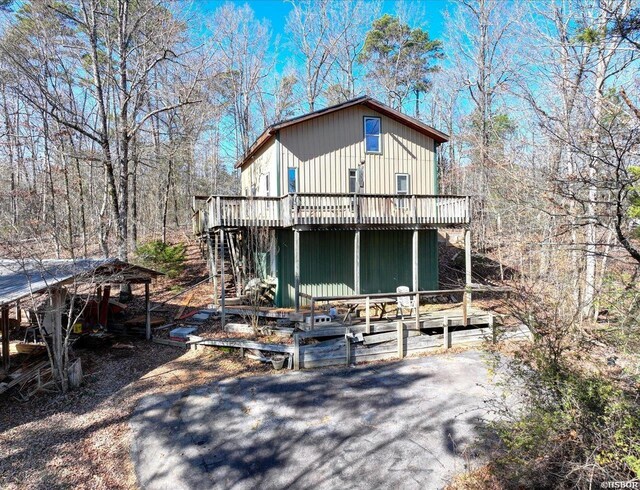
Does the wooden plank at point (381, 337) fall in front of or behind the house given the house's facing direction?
in front

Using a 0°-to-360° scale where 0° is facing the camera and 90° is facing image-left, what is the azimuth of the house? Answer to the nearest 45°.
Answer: approximately 0°

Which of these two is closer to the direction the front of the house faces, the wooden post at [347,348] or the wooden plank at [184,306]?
the wooden post

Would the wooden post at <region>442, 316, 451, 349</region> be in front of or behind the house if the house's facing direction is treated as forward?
in front

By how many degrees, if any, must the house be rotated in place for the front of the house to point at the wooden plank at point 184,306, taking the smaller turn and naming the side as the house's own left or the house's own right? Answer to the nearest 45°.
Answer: approximately 90° to the house's own right

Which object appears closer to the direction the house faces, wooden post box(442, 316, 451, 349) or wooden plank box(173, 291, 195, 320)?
the wooden post

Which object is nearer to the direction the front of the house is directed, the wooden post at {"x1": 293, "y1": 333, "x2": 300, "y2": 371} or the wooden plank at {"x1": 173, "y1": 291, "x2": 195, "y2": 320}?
the wooden post

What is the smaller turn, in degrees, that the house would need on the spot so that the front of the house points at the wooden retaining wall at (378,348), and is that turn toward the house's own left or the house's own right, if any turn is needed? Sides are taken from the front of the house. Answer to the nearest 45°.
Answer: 0° — it already faces it

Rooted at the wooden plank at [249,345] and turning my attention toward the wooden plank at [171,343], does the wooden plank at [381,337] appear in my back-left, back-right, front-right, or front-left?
back-right
